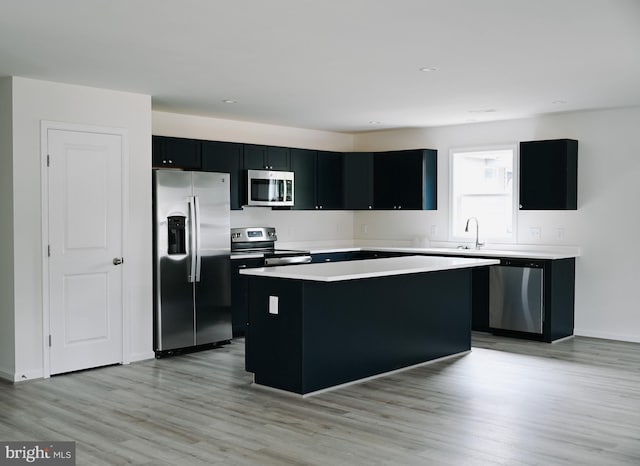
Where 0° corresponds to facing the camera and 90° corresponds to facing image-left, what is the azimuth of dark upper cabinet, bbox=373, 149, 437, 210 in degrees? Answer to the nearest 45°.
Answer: approximately 45°

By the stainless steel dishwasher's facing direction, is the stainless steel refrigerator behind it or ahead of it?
ahead

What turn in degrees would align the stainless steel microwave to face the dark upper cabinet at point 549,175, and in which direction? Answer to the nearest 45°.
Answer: approximately 45° to its left

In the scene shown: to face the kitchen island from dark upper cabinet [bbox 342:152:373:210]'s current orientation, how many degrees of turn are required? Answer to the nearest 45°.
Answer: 0° — it already faces it

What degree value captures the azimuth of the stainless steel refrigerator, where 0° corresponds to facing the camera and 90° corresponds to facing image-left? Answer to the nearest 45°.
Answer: approximately 315°

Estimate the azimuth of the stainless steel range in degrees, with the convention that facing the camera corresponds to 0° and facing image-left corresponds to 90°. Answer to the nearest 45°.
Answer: approximately 315°

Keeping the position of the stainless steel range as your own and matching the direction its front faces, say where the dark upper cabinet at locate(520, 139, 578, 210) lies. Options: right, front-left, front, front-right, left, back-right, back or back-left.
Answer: front-left
